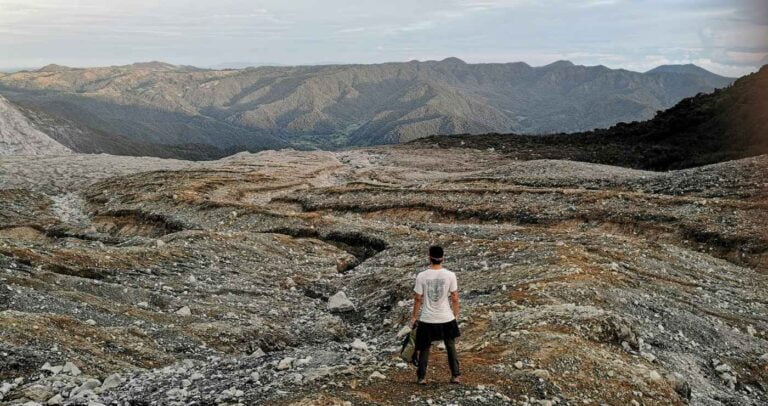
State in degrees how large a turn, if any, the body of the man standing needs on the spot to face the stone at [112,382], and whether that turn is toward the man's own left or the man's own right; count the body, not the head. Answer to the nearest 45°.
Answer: approximately 90° to the man's own left

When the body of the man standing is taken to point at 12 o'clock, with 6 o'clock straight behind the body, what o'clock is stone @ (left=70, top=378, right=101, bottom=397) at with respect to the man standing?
The stone is roughly at 9 o'clock from the man standing.

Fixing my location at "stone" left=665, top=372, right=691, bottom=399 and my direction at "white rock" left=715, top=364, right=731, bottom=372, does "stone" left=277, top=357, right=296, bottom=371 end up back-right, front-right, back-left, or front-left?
back-left

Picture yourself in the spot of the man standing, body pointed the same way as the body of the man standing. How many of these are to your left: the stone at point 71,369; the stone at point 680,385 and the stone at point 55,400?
2

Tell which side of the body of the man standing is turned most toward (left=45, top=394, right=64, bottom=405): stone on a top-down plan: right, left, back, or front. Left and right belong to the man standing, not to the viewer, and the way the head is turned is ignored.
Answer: left

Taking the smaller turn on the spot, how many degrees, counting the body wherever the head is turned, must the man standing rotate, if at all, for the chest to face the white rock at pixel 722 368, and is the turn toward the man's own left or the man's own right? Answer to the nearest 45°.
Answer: approximately 45° to the man's own right

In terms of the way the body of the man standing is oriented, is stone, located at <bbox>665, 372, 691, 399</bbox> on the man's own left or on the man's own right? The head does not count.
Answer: on the man's own right

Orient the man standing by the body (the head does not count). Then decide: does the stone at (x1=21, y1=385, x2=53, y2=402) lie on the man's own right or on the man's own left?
on the man's own left

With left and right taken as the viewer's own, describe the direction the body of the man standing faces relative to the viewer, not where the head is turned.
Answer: facing away from the viewer
